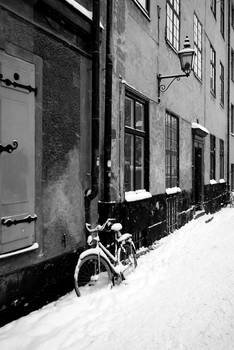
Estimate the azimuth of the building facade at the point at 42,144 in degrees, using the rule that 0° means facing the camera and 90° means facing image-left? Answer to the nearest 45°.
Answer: approximately 315°

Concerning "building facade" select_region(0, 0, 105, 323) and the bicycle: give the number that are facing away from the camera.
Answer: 0

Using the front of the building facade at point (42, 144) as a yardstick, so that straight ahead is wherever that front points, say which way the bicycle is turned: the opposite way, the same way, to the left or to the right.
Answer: to the right

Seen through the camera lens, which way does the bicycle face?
facing the viewer and to the left of the viewer

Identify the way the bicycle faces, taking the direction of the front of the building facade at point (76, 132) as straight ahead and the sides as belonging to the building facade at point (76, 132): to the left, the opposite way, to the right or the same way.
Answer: to the right

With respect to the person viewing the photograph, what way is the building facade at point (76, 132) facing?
facing the viewer and to the right of the viewer

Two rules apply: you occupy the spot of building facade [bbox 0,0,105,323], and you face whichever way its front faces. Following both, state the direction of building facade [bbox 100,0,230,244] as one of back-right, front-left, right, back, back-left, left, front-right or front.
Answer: left
